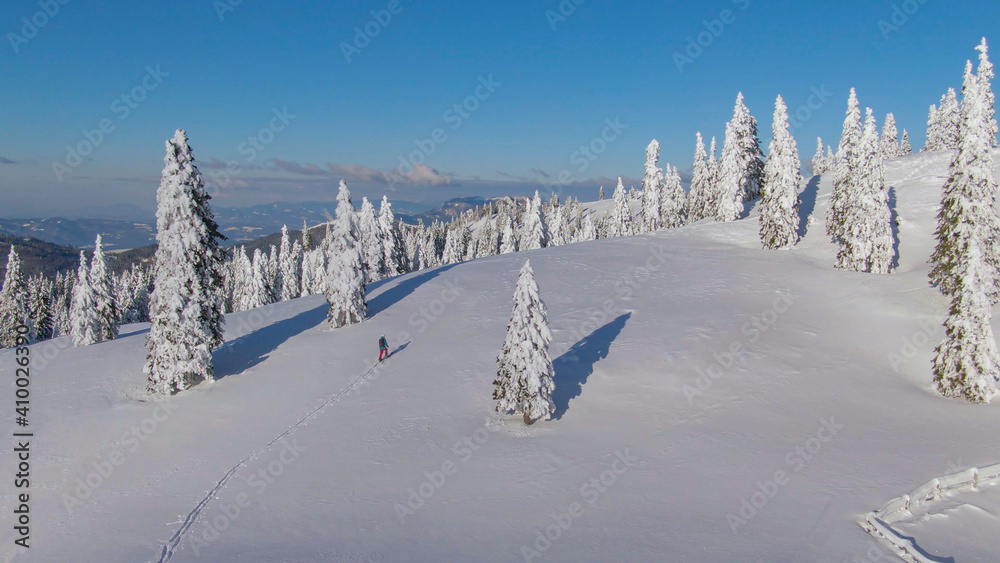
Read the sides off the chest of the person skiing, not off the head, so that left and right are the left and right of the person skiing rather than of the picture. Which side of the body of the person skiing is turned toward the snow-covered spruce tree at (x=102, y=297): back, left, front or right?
left

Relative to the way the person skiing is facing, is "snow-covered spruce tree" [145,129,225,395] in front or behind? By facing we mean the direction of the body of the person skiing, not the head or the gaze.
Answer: behind

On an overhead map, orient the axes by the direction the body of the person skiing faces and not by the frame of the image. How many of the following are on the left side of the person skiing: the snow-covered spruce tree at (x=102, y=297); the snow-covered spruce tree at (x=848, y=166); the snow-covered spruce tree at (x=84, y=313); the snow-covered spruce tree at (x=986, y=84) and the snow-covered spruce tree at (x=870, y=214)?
2

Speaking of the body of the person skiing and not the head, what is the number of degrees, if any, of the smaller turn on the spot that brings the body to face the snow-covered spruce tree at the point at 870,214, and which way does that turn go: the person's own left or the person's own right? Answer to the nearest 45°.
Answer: approximately 45° to the person's own right

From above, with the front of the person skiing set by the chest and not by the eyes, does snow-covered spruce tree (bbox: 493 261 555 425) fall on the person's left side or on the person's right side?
on the person's right side

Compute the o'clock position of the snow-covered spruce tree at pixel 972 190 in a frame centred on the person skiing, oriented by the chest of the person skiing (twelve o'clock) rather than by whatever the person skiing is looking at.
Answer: The snow-covered spruce tree is roughly at 2 o'clock from the person skiing.

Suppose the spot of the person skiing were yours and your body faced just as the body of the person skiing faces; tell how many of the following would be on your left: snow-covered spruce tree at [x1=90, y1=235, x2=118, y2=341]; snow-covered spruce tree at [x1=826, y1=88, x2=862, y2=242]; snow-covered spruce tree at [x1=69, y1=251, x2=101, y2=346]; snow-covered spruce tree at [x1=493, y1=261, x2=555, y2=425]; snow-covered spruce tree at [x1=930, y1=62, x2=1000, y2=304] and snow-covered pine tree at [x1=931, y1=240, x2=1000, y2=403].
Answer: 2

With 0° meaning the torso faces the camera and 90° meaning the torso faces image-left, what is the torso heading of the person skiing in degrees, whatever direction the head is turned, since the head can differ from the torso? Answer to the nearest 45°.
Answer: approximately 225°

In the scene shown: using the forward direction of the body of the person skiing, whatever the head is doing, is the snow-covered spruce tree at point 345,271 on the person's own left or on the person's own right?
on the person's own left

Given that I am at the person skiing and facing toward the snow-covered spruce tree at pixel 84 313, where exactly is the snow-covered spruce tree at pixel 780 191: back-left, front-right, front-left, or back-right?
back-right

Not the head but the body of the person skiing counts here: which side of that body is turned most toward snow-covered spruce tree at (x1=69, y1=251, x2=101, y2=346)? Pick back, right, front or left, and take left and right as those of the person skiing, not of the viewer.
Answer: left

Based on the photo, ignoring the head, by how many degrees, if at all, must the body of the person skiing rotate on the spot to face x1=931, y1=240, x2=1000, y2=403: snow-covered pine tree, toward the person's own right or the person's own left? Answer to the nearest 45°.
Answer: approximately 90° to the person's own right

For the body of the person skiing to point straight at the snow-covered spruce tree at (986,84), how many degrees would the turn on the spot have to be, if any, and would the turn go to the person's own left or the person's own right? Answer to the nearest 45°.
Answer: approximately 45° to the person's own right

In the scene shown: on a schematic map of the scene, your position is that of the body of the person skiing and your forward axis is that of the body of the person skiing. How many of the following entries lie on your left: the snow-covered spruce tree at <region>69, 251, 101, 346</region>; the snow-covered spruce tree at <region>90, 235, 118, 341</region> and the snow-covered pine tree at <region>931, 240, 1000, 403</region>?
2
